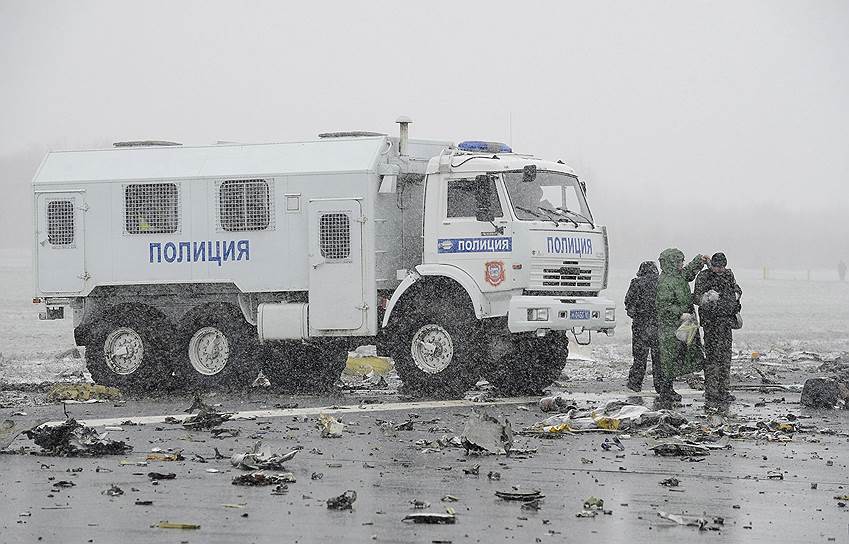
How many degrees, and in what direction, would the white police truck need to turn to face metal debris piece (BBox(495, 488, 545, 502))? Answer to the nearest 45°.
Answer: approximately 45° to its right

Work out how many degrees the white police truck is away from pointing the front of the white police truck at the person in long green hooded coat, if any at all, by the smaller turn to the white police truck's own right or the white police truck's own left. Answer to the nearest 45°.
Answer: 0° — it already faces them

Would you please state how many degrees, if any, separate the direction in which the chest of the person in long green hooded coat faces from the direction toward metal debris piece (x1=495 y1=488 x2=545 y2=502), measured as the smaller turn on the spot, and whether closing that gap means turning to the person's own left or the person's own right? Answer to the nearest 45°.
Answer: approximately 90° to the person's own right

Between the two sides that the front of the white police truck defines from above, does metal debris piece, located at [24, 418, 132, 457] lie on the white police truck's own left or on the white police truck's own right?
on the white police truck's own right

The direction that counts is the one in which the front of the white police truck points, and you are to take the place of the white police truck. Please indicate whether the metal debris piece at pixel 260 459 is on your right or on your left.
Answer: on your right

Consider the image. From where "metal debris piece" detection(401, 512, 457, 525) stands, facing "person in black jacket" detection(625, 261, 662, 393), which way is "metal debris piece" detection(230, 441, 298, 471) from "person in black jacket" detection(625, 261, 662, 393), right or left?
left

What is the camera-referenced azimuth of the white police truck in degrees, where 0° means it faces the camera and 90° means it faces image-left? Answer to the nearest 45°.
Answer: approximately 315°

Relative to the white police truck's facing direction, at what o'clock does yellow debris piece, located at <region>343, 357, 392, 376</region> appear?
The yellow debris piece is roughly at 8 o'clock from the white police truck.
